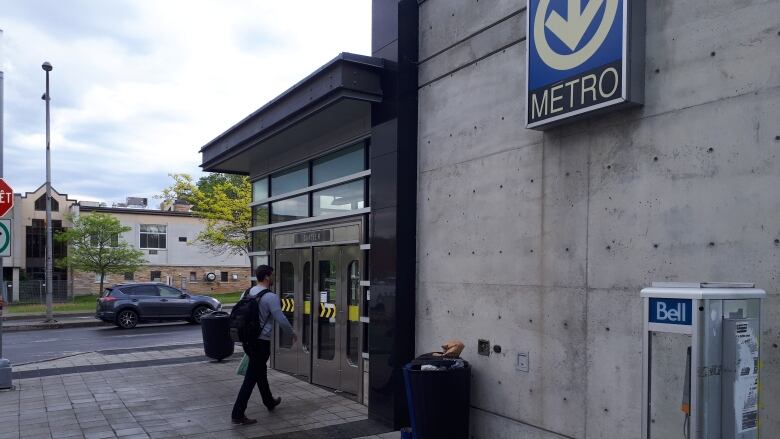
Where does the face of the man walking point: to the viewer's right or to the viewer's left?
to the viewer's right

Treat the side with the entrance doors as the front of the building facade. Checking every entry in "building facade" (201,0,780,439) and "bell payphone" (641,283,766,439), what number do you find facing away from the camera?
0

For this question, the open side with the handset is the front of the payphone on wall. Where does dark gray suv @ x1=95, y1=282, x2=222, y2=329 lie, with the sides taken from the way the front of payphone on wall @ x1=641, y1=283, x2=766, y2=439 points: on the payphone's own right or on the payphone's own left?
on the payphone's own right

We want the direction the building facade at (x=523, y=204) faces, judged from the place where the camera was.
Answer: facing the viewer and to the left of the viewer

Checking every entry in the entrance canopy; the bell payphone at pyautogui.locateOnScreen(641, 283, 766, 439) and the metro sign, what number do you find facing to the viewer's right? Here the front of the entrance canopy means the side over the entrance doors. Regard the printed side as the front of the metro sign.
0

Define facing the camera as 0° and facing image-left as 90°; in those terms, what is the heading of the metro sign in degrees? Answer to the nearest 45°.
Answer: approximately 45°

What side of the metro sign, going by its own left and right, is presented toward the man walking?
right

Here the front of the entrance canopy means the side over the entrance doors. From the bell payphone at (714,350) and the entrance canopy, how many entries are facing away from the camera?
0
